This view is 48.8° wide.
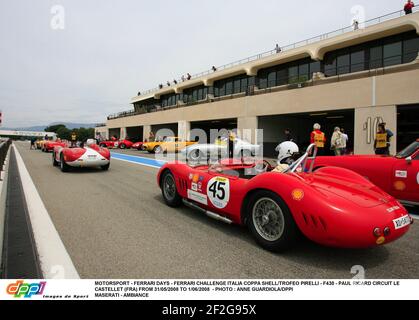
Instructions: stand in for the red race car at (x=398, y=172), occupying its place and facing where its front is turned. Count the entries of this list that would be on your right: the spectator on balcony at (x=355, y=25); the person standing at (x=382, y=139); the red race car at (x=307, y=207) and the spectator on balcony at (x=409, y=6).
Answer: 3

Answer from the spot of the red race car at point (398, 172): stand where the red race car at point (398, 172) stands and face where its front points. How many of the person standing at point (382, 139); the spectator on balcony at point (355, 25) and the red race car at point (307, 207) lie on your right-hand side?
2

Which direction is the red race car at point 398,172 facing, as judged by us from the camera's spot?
facing to the left of the viewer

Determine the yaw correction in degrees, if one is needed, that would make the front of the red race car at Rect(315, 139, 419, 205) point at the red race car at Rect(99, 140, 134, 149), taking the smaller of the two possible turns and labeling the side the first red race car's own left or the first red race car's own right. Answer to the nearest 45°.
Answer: approximately 45° to the first red race car's own right

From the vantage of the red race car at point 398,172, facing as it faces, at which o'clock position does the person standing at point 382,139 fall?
The person standing is roughly at 3 o'clock from the red race car.

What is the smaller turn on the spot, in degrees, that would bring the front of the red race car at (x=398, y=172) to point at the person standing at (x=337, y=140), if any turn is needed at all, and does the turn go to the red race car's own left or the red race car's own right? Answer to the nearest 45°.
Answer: approximately 90° to the red race car's own right
